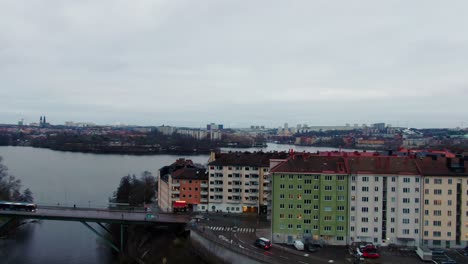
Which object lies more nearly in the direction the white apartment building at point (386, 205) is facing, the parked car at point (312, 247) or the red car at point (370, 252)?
the red car

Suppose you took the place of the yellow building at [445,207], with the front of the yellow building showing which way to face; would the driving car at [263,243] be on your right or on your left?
on your right

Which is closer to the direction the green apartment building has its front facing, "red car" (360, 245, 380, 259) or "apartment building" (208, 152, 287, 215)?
the red car

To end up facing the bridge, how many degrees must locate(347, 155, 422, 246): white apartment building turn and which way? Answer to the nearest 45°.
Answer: approximately 90° to its right

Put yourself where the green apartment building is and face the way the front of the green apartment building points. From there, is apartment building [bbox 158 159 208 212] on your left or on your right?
on your right

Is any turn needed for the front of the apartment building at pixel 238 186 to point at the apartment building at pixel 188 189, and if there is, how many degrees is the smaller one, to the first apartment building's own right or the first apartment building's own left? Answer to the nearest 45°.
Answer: approximately 90° to the first apartment building's own right

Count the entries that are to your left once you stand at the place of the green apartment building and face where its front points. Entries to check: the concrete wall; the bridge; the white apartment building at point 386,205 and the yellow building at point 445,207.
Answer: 2

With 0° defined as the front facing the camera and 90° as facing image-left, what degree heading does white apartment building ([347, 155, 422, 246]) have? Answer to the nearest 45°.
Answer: approximately 0°

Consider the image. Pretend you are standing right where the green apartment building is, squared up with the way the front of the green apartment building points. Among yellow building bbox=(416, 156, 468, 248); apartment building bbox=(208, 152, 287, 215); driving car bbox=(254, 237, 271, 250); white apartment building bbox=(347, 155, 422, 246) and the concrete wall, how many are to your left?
2

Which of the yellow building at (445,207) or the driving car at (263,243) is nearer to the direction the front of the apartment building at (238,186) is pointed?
the driving car

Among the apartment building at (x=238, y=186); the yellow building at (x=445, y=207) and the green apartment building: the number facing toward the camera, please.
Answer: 3

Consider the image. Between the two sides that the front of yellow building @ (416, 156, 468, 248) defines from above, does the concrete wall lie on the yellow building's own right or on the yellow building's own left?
on the yellow building's own right

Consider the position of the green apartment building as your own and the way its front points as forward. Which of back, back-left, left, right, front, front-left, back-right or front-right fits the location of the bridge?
right

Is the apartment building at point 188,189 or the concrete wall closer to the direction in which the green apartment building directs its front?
the concrete wall

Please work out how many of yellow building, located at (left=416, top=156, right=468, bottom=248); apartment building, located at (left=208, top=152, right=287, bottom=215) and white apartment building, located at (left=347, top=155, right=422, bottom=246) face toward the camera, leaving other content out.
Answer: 3

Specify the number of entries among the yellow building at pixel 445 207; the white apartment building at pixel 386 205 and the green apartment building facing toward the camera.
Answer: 3

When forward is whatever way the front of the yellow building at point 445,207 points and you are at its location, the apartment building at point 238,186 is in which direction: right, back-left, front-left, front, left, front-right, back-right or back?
right

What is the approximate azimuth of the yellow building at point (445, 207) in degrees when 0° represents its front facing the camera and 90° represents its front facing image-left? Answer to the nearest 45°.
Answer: approximately 0°
